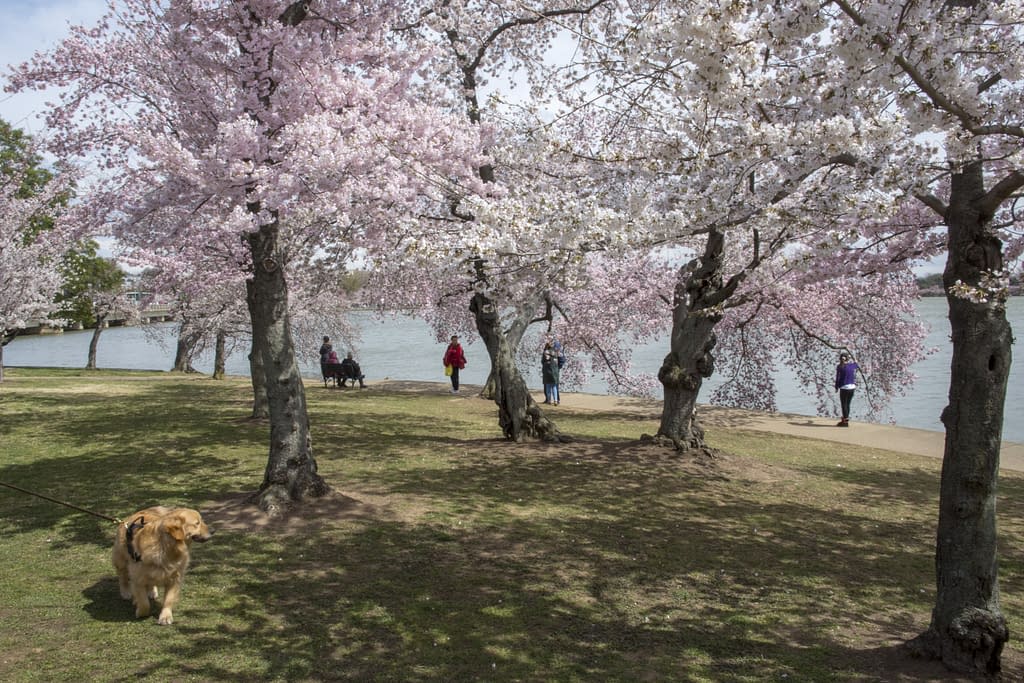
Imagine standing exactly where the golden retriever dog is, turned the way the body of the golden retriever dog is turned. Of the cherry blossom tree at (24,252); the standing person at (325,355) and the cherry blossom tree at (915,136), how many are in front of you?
1

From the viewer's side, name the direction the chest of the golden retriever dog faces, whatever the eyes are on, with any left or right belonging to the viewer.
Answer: facing the viewer and to the right of the viewer

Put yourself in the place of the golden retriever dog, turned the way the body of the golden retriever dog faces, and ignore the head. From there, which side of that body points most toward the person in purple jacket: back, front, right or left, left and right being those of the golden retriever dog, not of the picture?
left

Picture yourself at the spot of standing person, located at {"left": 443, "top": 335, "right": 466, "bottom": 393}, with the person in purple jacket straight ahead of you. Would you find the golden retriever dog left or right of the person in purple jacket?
right

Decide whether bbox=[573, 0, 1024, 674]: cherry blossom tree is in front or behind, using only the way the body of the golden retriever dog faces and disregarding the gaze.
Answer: in front

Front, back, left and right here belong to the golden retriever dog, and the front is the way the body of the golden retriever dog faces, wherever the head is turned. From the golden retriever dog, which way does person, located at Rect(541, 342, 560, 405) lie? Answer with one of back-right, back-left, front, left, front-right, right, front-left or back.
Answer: left

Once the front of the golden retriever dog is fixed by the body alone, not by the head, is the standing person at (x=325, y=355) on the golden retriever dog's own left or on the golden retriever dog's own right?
on the golden retriever dog's own left

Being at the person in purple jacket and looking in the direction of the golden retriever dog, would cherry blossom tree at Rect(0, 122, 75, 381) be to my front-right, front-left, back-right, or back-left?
front-right

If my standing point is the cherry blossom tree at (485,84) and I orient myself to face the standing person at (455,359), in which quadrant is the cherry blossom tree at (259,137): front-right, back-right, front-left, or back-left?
back-left
